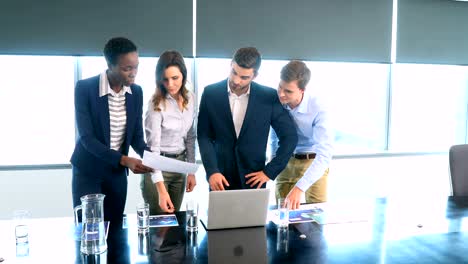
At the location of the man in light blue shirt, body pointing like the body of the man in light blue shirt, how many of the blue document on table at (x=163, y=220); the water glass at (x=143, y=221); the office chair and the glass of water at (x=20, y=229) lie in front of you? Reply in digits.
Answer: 3

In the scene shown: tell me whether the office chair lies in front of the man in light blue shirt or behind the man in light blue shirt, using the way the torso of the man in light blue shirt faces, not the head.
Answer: behind

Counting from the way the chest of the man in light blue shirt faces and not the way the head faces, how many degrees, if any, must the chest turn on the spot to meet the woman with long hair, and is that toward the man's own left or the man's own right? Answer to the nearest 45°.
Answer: approximately 45° to the man's own right

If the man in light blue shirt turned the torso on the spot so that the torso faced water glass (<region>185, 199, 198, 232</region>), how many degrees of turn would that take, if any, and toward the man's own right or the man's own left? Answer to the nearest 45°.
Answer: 0° — they already face it

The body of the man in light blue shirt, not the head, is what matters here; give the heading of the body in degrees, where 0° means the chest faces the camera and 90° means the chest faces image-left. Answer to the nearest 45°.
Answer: approximately 45°

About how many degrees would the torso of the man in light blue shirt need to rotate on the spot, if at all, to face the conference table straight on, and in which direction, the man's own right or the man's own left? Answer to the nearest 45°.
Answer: approximately 45° to the man's own left

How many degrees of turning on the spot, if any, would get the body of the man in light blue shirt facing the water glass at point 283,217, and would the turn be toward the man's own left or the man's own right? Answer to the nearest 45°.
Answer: approximately 45° to the man's own left

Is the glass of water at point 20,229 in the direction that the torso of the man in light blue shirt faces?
yes
